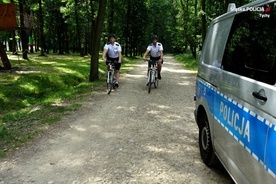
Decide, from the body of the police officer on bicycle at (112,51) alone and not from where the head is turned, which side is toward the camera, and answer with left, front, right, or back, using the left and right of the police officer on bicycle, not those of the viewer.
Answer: front

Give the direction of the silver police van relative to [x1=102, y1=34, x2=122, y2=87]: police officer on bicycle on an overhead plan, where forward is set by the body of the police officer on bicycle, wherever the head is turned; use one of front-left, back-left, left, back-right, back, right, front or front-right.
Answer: front
